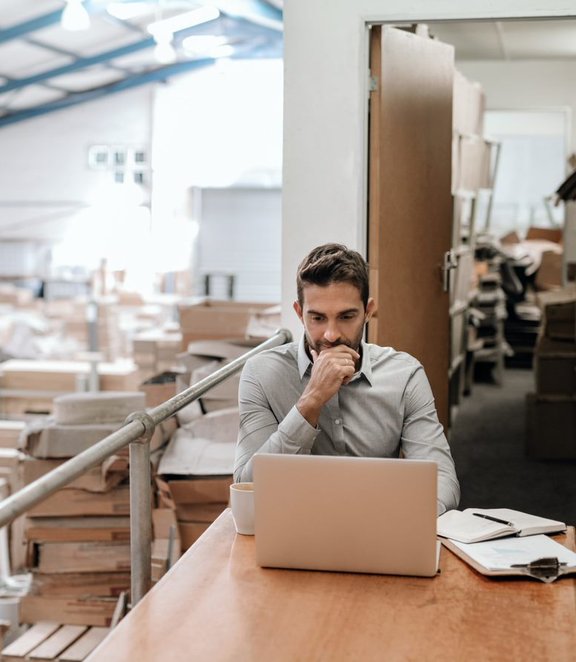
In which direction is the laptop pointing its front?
away from the camera

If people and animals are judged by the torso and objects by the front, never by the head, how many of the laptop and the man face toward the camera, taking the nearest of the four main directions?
1

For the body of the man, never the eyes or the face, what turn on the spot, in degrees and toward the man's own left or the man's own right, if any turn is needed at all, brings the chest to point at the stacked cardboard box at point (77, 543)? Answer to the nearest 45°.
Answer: approximately 135° to the man's own right

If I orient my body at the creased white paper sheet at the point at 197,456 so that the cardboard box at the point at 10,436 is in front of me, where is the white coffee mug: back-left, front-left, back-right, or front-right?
back-left

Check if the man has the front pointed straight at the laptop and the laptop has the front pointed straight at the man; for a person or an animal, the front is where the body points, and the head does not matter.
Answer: yes

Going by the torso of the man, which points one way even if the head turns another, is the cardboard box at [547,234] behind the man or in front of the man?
behind

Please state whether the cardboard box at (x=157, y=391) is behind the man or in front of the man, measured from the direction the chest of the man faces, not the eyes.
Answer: behind

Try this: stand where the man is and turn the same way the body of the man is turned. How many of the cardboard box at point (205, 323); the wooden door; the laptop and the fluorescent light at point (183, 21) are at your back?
3

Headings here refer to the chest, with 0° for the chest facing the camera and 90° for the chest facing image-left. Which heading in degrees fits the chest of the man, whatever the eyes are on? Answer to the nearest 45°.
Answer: approximately 0°

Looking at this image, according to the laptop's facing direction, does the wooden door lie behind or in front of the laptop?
in front

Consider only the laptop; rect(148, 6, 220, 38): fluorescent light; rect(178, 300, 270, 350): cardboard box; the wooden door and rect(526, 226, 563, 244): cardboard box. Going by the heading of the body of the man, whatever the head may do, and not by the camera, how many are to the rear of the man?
4

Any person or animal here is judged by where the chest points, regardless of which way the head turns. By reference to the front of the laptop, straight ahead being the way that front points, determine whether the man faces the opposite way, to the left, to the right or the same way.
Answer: the opposite way

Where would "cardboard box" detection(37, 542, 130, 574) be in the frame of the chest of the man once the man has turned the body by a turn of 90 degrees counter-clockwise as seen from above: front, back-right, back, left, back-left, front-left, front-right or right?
back-left

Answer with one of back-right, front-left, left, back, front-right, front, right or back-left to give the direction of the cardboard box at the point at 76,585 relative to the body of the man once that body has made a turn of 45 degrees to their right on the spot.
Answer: right
